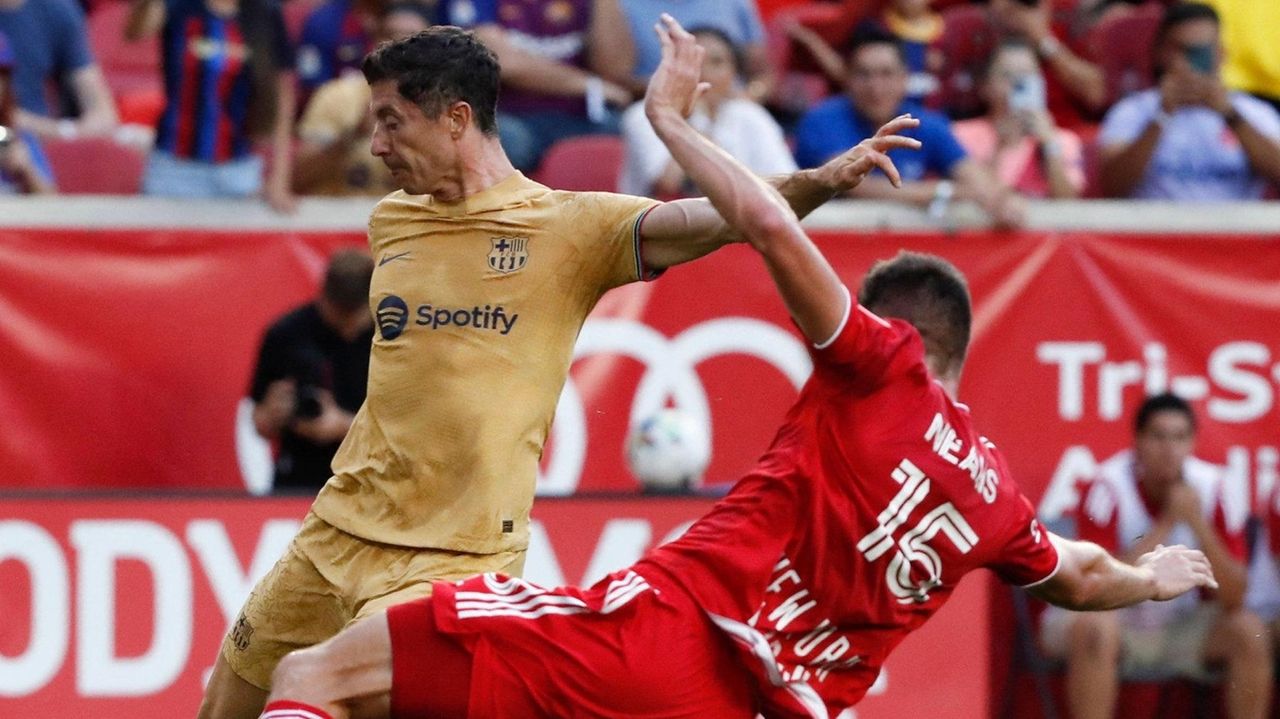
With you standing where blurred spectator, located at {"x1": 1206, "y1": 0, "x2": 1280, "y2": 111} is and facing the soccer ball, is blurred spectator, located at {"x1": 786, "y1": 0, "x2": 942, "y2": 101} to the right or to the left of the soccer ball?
right

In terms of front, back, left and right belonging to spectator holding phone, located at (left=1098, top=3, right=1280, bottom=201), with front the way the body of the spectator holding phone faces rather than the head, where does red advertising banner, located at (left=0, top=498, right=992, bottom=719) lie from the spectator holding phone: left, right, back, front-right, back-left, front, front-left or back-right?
front-right

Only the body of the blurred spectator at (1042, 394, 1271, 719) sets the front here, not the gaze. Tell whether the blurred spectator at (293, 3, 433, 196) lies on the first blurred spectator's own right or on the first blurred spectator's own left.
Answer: on the first blurred spectator's own right

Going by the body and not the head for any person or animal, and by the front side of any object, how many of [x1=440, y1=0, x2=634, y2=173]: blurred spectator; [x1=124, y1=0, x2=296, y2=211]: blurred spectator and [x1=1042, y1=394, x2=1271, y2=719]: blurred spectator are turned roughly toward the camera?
3

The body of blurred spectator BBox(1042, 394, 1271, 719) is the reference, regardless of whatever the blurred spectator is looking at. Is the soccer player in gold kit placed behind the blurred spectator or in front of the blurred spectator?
in front

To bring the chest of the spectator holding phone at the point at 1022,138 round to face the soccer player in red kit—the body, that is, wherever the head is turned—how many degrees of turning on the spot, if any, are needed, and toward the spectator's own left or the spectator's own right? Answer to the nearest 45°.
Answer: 0° — they already face them

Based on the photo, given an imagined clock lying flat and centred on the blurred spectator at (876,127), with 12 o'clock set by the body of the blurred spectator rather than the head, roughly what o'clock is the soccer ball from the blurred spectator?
The soccer ball is roughly at 1 o'clock from the blurred spectator.

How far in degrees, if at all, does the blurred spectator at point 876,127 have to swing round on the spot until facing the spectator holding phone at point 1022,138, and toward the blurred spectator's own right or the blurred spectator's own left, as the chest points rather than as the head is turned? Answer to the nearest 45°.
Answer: approximately 135° to the blurred spectator's own left

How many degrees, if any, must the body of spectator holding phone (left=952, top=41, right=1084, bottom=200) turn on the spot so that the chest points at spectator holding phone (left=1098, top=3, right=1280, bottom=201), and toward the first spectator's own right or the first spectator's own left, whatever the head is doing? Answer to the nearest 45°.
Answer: approximately 90° to the first spectator's own left

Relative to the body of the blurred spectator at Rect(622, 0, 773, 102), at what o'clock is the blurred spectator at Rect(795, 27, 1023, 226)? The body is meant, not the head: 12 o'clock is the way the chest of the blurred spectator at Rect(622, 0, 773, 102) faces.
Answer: the blurred spectator at Rect(795, 27, 1023, 226) is roughly at 10 o'clock from the blurred spectator at Rect(622, 0, 773, 102).
